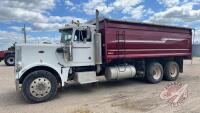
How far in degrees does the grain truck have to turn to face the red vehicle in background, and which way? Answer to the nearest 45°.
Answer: approximately 90° to its right

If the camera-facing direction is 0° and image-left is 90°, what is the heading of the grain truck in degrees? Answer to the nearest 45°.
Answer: approximately 45°
